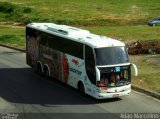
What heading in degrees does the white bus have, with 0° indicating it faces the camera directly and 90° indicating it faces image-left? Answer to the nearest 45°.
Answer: approximately 315°
